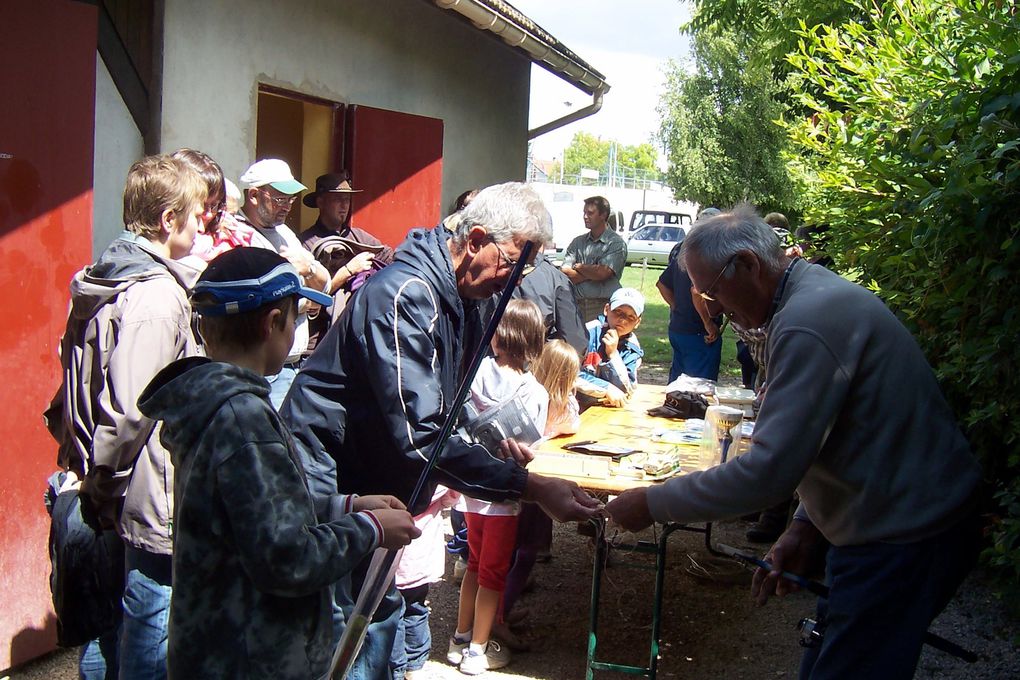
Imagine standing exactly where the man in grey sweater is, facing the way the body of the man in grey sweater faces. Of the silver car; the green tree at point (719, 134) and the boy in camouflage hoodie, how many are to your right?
2

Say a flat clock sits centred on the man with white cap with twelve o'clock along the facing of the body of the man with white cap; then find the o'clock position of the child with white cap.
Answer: The child with white cap is roughly at 10 o'clock from the man with white cap.

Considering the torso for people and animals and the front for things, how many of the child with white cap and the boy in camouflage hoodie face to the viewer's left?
0

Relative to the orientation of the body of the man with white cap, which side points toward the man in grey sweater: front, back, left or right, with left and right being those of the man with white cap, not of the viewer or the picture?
front

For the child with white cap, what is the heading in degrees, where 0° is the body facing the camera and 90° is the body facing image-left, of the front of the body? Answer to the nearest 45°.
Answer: approximately 0°

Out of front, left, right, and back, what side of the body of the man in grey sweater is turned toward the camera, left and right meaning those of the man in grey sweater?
left

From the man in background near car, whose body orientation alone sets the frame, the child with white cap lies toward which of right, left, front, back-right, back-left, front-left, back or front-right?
front-left

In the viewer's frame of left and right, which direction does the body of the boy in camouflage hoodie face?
facing away from the viewer and to the right of the viewer

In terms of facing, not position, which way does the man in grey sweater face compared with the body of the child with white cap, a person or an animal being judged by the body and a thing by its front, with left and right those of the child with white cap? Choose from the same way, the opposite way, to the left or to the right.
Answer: to the right

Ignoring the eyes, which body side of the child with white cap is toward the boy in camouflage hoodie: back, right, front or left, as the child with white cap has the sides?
front

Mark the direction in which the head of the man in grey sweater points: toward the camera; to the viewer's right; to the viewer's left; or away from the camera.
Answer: to the viewer's left

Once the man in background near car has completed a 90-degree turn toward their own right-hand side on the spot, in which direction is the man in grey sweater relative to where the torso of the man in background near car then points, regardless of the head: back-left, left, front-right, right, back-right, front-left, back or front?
back-left

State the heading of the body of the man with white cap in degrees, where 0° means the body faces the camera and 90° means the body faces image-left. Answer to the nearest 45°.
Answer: approximately 315°
